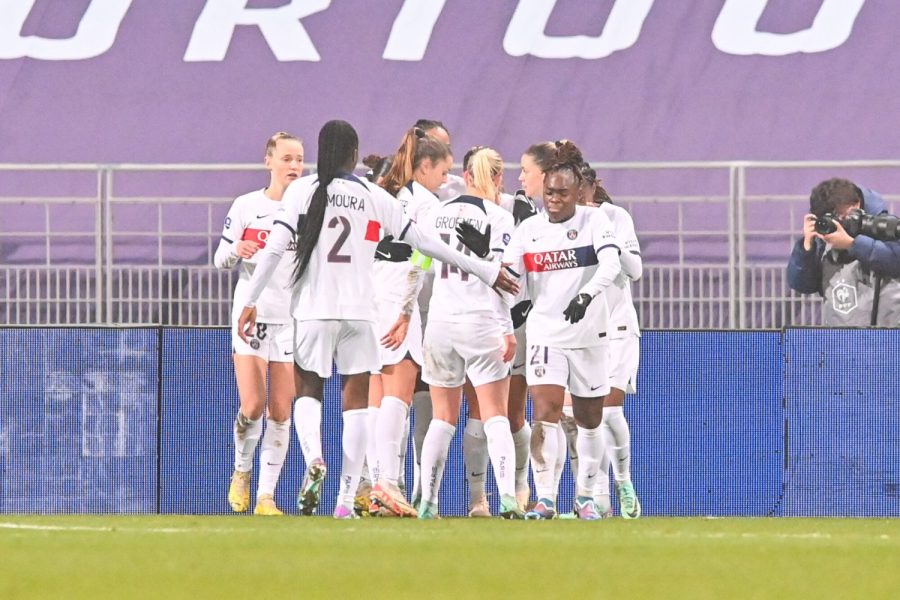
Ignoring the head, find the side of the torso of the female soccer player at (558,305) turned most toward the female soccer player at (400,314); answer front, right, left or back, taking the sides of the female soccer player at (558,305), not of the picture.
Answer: right

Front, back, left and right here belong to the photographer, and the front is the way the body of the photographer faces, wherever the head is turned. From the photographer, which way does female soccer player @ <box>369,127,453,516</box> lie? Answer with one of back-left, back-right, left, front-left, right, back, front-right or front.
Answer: front

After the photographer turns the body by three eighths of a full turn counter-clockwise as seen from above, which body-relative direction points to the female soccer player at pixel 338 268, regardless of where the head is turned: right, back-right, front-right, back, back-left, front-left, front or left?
back-right

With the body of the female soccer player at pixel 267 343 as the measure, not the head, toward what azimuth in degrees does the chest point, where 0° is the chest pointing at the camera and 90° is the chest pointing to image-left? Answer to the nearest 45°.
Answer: approximately 315°

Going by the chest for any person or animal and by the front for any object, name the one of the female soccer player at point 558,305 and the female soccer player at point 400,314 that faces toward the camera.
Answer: the female soccer player at point 558,305

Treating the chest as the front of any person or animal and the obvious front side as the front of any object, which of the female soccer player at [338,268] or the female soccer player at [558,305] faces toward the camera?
the female soccer player at [558,305]

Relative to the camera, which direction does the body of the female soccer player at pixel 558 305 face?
toward the camera

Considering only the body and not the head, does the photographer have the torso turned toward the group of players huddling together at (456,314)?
yes
